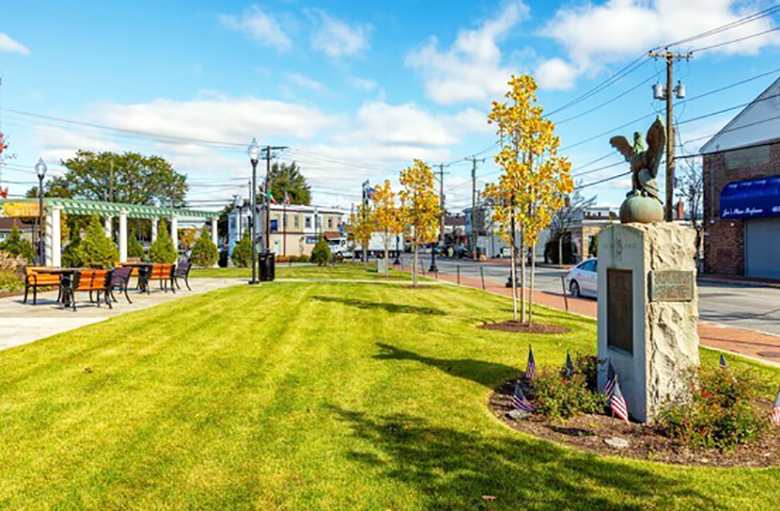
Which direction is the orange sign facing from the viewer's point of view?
toward the camera

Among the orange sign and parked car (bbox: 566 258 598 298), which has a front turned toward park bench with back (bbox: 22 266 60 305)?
the orange sign

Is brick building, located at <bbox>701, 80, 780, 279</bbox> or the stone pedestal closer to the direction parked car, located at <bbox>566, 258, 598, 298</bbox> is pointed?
the stone pedestal

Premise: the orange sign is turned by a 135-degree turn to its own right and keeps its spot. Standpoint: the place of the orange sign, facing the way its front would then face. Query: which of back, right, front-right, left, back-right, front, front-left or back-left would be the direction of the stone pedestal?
back-left

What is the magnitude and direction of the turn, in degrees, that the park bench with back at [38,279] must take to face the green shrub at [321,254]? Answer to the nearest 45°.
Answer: approximately 90° to its left

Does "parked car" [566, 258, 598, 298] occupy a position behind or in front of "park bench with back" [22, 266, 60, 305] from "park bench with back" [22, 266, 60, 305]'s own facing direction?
in front

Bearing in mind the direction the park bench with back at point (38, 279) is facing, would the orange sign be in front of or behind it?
behind

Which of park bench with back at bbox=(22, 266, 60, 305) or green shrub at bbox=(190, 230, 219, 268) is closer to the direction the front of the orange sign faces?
the park bench with back

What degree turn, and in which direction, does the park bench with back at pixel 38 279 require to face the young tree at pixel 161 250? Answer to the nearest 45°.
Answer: approximately 135° to its left

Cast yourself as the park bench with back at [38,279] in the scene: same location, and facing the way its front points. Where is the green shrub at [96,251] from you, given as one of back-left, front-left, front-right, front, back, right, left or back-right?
back-left

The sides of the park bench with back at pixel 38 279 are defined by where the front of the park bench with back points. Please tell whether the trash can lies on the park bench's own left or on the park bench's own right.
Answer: on the park bench's own left

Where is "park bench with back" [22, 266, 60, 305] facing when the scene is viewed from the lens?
facing the viewer and to the right of the viewer

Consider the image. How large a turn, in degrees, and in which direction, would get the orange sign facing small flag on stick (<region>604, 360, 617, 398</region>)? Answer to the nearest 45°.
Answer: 0° — it already faces it

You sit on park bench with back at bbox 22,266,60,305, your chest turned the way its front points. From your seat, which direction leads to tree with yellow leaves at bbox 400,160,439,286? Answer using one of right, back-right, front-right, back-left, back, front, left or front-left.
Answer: front-left

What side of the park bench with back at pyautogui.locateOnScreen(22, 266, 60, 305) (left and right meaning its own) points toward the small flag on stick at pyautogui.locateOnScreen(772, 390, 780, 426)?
front

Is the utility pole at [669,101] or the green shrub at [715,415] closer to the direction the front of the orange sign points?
the green shrub

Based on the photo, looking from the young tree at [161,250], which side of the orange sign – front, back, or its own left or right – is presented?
left
